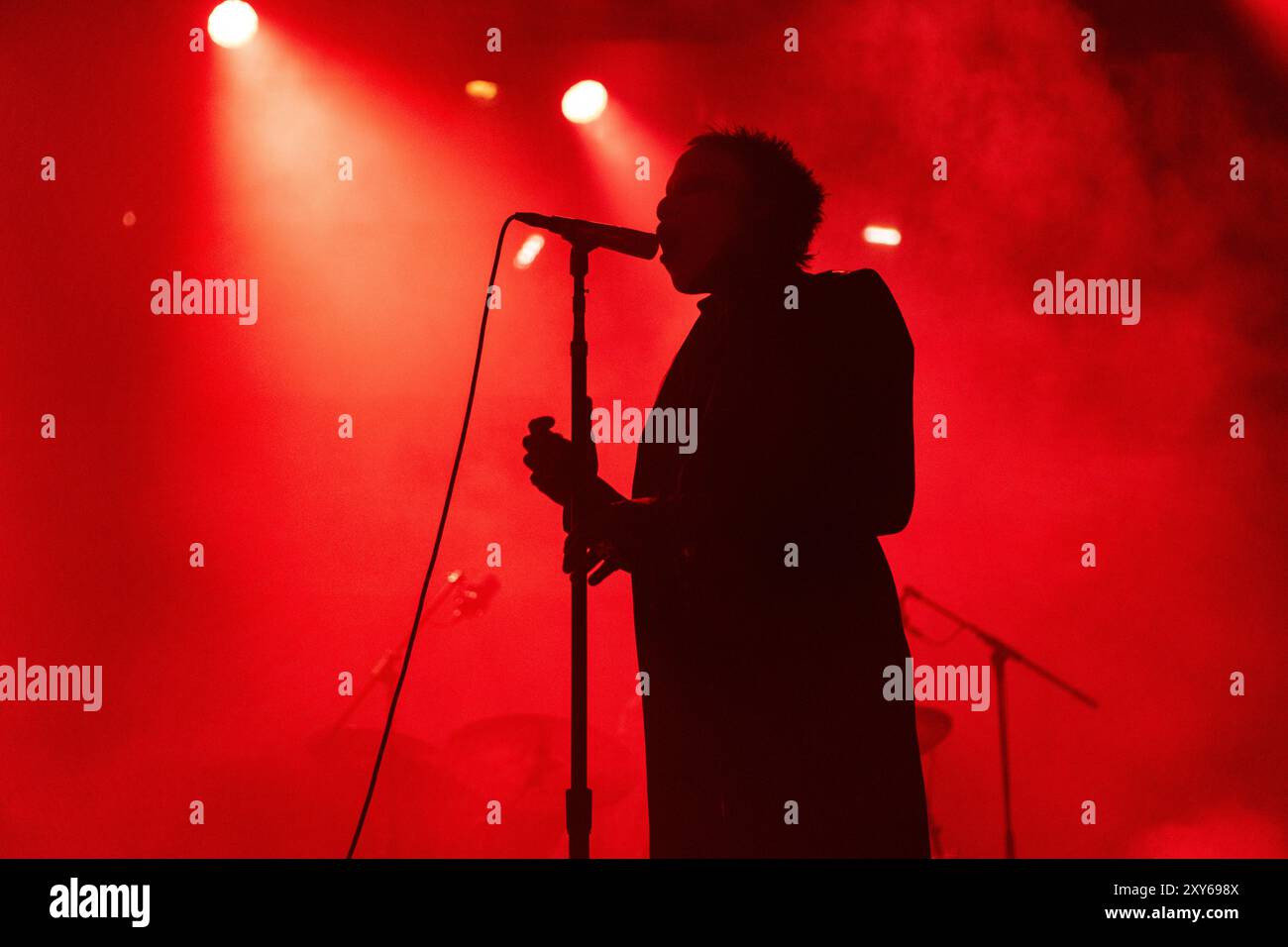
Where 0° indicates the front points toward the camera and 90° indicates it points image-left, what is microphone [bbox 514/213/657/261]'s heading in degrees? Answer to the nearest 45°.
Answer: approximately 270°

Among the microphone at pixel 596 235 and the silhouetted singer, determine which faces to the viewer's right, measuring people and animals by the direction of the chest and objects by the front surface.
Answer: the microphone

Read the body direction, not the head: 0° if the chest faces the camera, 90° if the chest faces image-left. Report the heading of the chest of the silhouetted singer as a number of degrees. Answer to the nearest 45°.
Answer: approximately 90°

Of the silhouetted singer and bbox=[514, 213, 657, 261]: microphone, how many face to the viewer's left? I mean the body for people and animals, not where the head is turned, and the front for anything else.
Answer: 1

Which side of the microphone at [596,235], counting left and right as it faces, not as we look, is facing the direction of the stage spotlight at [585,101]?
left

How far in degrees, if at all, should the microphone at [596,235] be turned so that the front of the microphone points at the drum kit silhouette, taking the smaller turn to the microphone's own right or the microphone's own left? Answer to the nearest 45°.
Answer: approximately 90° to the microphone's own left

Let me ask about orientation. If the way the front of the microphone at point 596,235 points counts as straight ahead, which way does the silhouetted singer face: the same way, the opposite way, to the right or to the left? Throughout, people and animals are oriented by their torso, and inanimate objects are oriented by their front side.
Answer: the opposite way

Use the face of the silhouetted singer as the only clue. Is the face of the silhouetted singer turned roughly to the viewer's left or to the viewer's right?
to the viewer's left
